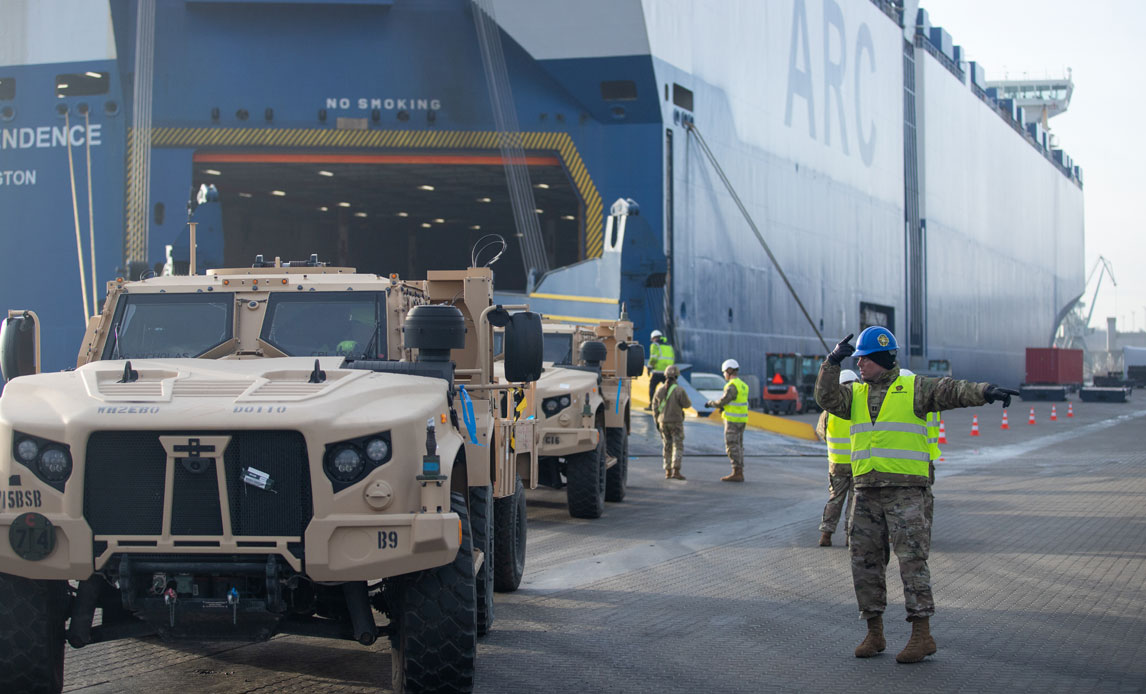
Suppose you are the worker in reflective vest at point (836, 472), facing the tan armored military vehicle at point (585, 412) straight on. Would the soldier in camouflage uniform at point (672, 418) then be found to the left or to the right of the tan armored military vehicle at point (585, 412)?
right

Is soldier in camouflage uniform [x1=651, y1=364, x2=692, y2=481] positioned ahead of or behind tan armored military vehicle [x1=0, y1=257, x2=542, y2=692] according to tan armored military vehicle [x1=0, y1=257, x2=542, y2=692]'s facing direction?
behind

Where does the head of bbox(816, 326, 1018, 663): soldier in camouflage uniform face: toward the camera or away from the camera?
toward the camera

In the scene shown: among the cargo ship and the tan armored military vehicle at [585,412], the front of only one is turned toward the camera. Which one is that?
the tan armored military vehicle

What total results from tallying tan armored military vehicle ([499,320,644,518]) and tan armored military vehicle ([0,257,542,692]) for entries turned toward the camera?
2

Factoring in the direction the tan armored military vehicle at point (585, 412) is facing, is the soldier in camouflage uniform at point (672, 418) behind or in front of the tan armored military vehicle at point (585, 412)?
behind

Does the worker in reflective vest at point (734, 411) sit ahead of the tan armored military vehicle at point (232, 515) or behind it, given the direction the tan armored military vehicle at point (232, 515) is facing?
behind

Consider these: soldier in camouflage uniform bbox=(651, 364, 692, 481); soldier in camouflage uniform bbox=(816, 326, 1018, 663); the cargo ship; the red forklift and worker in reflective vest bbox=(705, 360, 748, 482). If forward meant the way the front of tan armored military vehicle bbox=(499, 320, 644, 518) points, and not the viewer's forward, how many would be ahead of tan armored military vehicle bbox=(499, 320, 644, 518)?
1

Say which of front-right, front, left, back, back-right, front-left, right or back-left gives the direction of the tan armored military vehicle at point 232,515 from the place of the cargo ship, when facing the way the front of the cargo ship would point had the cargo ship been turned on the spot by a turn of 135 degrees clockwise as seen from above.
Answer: front

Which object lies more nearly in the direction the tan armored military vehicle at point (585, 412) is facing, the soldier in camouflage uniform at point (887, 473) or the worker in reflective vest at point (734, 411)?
the soldier in camouflage uniform

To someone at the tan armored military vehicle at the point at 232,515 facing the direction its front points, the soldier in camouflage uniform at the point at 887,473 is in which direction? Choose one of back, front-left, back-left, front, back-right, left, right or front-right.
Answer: left

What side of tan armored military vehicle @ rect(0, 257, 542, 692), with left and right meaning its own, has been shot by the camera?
front

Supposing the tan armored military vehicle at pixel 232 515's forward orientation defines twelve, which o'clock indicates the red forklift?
The red forklift is roughly at 7 o'clock from the tan armored military vehicle.

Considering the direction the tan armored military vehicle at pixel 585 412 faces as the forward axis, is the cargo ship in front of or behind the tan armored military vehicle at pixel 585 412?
behind

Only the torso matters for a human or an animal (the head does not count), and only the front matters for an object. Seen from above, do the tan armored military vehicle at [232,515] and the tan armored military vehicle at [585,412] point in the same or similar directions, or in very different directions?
same or similar directions

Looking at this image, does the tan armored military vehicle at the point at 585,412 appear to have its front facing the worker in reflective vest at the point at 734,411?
no

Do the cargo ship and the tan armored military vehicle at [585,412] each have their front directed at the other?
no

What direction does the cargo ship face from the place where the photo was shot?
facing away from the viewer and to the right of the viewer

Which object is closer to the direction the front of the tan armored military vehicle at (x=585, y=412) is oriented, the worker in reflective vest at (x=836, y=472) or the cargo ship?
the worker in reflective vest

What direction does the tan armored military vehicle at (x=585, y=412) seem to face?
toward the camera
